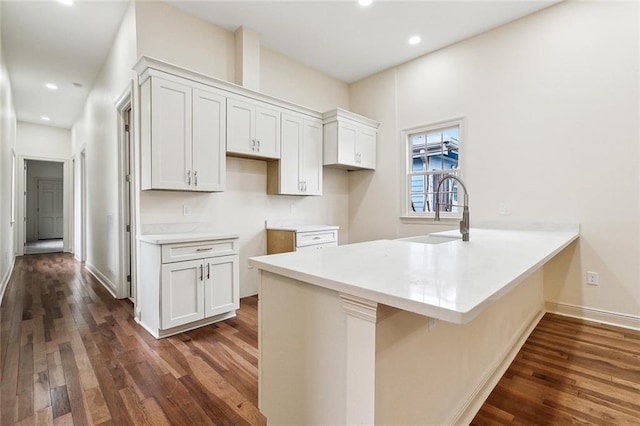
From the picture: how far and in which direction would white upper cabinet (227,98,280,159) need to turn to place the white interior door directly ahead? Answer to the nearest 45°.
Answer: approximately 180°

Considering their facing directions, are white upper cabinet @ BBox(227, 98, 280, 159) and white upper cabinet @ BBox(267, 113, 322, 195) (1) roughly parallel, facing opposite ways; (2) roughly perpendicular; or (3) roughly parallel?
roughly parallel

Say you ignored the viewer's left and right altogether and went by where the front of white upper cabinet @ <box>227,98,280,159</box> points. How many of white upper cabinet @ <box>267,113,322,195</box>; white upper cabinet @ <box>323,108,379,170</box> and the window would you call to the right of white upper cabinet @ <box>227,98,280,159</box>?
0

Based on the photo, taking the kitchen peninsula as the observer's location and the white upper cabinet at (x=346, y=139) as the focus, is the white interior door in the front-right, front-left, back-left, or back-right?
front-left

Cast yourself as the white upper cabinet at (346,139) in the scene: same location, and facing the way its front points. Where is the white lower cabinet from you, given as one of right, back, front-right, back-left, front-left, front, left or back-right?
right

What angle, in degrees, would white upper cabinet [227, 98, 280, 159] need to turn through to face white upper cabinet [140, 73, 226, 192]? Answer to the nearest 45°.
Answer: approximately 90° to its right

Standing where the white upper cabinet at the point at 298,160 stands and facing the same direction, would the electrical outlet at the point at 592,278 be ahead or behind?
ahead

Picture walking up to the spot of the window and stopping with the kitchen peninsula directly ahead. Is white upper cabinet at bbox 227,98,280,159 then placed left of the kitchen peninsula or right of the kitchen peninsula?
right

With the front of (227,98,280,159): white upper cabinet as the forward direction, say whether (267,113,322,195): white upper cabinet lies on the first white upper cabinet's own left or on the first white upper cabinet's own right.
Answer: on the first white upper cabinet's own left

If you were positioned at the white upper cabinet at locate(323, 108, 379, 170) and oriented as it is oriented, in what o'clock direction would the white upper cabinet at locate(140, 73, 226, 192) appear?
the white upper cabinet at locate(140, 73, 226, 192) is roughly at 3 o'clock from the white upper cabinet at locate(323, 108, 379, 170).

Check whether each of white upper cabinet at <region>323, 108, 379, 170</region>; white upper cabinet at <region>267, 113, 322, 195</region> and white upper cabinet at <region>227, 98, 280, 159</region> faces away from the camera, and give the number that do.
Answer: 0

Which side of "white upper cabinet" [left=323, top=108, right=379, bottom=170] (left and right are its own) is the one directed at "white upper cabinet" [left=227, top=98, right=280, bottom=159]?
right

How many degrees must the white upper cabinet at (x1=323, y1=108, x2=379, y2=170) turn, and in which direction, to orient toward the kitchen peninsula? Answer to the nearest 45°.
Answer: approximately 45° to its right

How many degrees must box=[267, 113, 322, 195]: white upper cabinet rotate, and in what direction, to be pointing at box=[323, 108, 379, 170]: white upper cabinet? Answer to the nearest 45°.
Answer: approximately 45° to its left

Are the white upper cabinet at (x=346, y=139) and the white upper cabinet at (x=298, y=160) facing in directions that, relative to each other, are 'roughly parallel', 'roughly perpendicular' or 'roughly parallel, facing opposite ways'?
roughly parallel

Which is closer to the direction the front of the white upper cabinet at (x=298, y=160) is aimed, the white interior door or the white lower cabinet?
the white lower cabinet

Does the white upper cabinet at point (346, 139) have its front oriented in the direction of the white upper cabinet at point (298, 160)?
no

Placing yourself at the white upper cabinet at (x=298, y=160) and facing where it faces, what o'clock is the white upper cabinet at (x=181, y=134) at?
the white upper cabinet at (x=181, y=134) is roughly at 3 o'clock from the white upper cabinet at (x=298, y=160).

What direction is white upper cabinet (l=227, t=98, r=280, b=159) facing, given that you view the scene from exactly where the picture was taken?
facing the viewer and to the right of the viewer

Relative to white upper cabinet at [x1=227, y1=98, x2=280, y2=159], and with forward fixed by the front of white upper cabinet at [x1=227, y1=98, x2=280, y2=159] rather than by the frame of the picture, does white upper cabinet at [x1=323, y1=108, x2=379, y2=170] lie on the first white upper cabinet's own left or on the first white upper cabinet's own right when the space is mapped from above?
on the first white upper cabinet's own left

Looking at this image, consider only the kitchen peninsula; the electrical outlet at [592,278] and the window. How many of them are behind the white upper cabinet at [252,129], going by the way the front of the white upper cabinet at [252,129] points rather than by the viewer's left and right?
0
